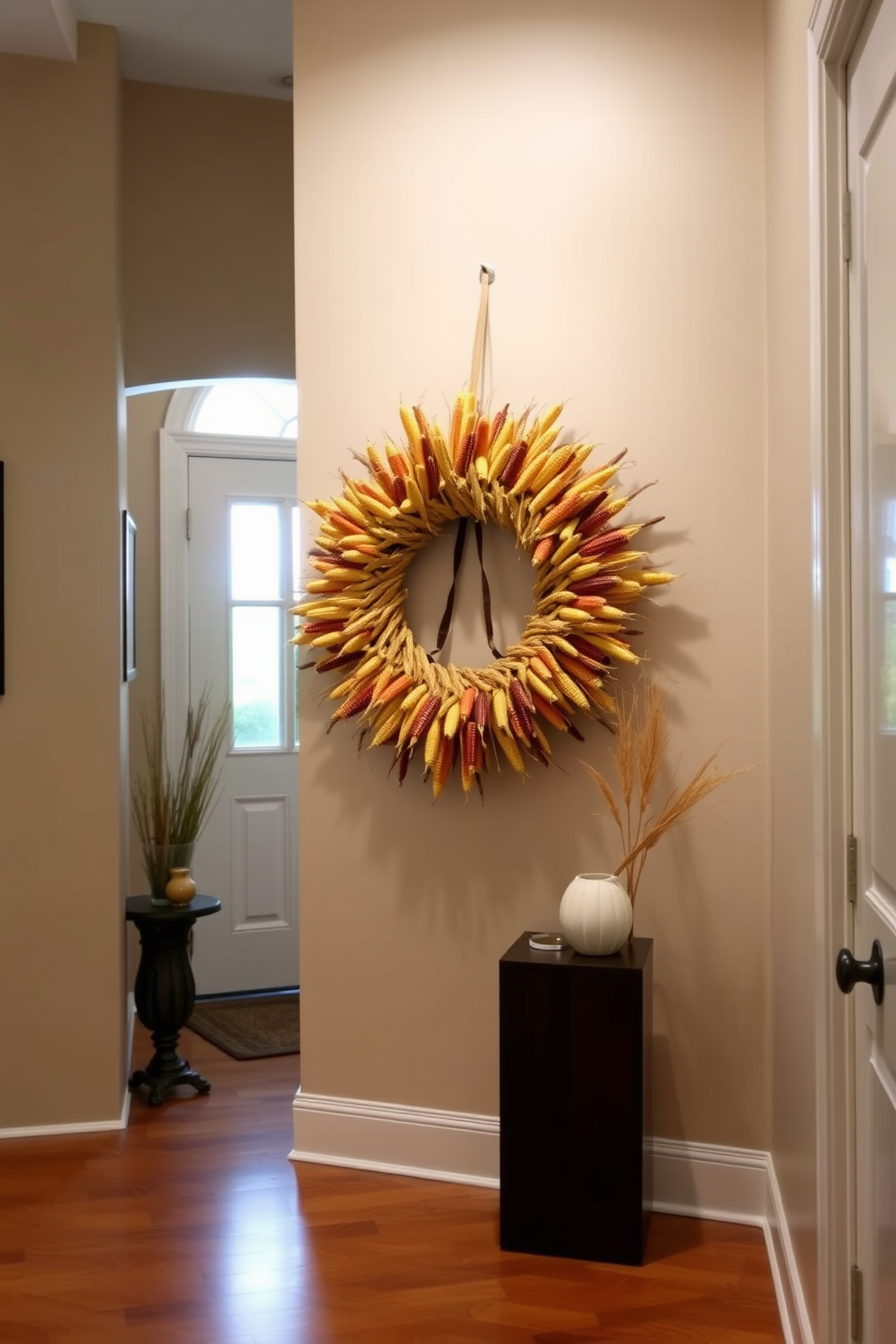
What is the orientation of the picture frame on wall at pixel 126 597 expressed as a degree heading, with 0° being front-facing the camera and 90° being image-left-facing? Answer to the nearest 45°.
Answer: approximately 270°

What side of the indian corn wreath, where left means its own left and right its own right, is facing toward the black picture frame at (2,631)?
right

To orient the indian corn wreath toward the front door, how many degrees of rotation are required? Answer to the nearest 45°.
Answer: approximately 135° to its right

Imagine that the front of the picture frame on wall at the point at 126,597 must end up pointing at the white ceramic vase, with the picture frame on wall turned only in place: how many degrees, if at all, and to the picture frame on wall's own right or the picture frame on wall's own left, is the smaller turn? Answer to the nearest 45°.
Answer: approximately 45° to the picture frame on wall's own right

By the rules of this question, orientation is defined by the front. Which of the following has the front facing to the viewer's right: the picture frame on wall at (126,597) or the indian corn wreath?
the picture frame on wall

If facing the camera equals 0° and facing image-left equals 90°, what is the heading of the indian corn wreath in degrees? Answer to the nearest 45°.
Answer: approximately 0°

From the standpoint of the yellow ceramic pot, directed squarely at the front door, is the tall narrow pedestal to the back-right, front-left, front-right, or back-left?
back-right

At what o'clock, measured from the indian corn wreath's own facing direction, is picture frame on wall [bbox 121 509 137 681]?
The picture frame on wall is roughly at 4 o'clock from the indian corn wreath.

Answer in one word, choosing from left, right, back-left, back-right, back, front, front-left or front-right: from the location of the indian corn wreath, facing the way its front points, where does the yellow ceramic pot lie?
back-right

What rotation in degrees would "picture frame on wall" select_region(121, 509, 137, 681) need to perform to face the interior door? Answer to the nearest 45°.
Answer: approximately 90° to its right

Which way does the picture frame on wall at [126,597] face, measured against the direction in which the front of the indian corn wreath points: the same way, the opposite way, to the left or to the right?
to the left

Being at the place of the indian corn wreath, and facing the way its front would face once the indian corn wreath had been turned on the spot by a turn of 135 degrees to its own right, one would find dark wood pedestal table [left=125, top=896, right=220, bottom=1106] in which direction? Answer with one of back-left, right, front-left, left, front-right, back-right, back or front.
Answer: front

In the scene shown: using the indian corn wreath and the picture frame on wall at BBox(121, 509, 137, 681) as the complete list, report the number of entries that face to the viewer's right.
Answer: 1
